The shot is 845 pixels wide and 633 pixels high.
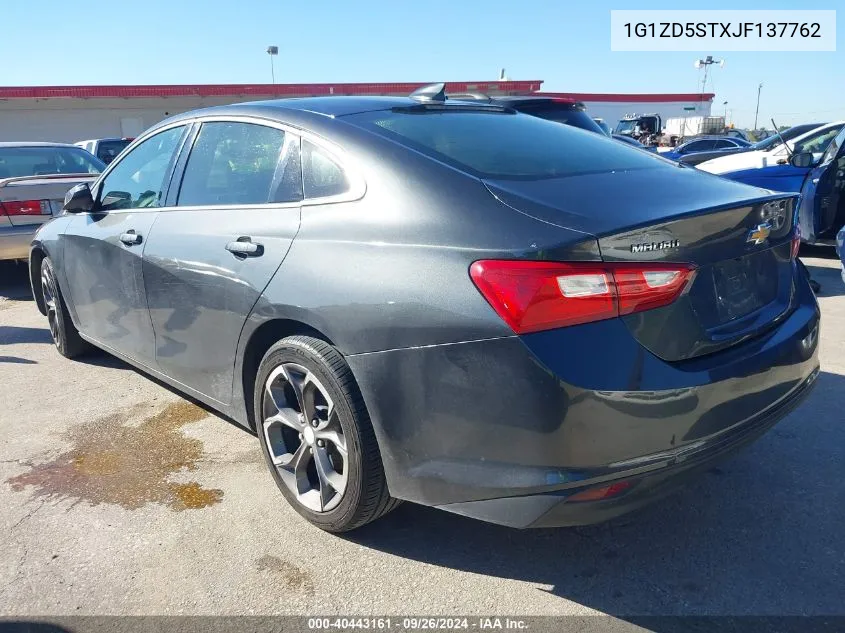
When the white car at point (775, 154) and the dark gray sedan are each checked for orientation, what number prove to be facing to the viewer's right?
0

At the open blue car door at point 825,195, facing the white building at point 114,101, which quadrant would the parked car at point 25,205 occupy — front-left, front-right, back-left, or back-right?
front-left

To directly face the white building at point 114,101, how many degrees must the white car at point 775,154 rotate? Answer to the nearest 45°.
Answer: approximately 45° to its right

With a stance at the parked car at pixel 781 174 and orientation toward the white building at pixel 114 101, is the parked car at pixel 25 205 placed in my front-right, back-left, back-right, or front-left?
front-left

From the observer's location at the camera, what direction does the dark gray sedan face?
facing away from the viewer and to the left of the viewer

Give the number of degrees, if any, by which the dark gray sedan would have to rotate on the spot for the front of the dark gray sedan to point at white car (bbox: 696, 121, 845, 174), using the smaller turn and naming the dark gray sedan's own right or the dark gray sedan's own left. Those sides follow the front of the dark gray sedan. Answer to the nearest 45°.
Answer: approximately 90° to the dark gray sedan's own right

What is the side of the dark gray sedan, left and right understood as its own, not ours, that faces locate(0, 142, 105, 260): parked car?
front

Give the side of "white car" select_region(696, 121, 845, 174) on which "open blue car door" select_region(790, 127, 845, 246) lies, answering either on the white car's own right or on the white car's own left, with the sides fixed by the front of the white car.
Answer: on the white car's own left

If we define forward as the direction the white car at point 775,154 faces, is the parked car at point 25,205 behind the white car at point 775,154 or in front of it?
in front

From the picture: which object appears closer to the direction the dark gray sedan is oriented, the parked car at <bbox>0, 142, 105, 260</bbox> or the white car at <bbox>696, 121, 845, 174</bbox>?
the parked car

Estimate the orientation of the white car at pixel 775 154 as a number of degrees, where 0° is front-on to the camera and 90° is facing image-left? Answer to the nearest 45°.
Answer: approximately 90°

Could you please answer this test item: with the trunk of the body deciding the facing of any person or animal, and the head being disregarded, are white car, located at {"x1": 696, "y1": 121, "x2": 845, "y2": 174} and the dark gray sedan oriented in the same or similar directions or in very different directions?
same or similar directions

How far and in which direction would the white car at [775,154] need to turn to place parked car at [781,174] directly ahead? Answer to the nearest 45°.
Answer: approximately 90° to its left

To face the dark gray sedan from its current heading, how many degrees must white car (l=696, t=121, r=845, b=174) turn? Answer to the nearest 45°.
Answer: approximately 90° to its left
